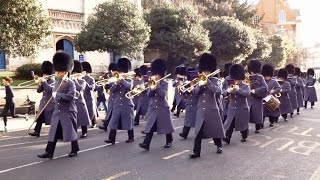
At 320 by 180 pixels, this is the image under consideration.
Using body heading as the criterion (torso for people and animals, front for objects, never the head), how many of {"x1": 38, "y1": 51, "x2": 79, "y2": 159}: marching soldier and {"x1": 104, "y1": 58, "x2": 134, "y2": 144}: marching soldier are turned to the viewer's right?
0

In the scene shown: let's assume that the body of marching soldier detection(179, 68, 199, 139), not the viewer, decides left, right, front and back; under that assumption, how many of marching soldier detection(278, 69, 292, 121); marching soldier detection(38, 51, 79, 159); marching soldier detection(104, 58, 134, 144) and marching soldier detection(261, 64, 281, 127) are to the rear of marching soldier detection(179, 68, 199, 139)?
2

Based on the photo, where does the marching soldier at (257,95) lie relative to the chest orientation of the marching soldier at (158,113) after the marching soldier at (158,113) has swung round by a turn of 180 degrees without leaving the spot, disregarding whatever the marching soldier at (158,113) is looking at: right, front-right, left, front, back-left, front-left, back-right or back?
front

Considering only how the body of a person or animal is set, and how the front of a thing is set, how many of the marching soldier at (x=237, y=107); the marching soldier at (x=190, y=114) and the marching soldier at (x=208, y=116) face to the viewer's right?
0

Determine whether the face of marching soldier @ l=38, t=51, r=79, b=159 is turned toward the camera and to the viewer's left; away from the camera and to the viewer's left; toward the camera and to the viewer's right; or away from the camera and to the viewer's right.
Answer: toward the camera and to the viewer's left

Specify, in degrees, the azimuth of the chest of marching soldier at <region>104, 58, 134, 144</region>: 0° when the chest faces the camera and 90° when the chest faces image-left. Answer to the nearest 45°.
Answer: approximately 45°

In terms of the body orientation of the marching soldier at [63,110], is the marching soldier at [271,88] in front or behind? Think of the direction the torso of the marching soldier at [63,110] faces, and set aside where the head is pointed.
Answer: behind

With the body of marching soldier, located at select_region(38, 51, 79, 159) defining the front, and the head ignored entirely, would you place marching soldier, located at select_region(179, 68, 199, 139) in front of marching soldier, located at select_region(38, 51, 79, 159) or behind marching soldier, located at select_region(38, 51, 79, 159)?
behind
